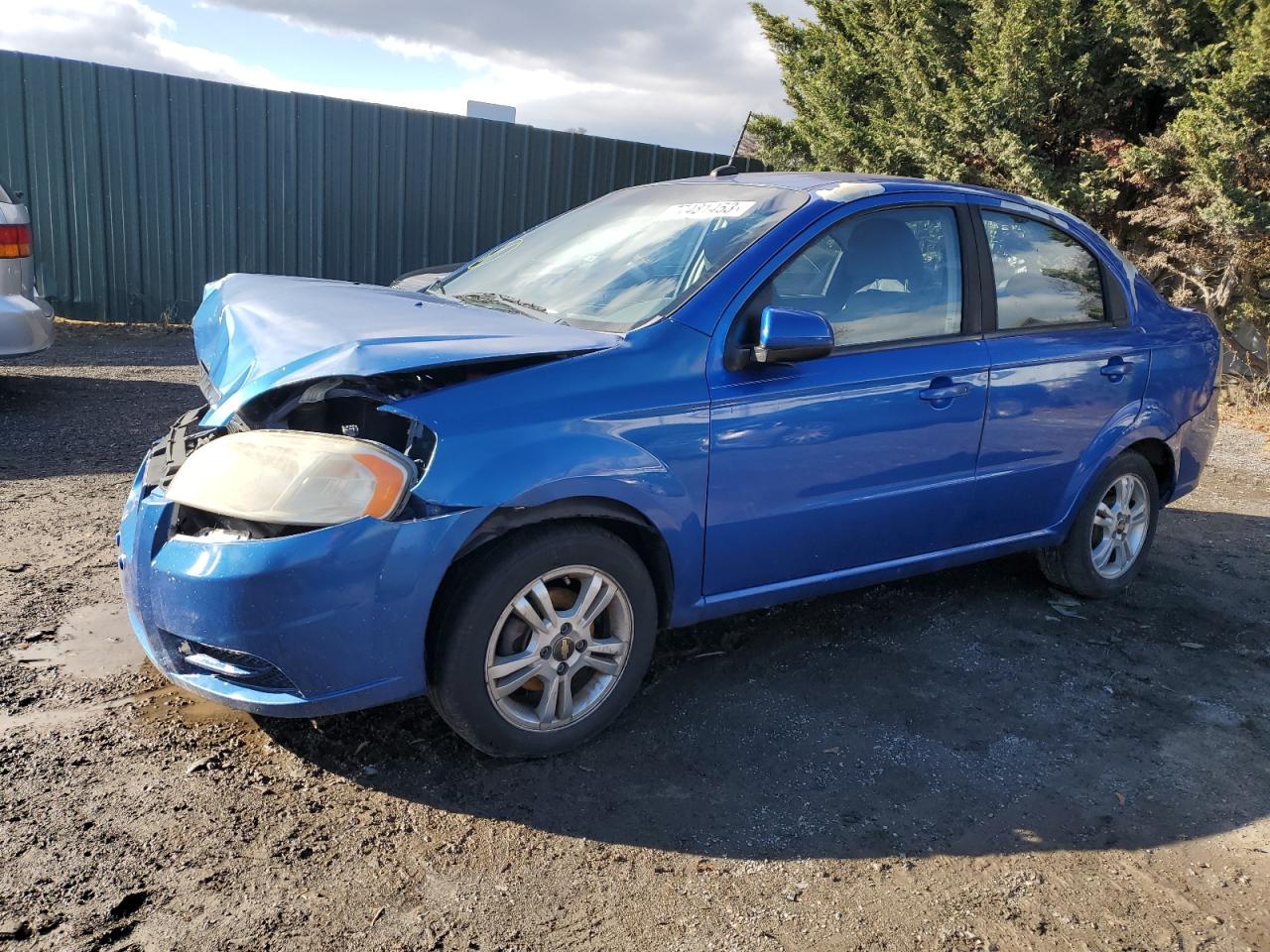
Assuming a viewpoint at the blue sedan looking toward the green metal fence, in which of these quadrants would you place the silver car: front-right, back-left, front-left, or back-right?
front-left

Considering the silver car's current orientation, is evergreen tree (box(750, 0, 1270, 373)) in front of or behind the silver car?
behind

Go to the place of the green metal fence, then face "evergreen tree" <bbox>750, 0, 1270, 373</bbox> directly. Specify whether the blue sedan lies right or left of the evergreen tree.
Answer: right

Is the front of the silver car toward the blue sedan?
no

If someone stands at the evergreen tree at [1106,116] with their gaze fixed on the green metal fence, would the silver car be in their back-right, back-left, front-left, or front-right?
front-left

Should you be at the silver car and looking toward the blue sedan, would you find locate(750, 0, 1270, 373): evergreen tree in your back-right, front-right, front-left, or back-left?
front-left

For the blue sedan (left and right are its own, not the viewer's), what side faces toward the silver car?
right

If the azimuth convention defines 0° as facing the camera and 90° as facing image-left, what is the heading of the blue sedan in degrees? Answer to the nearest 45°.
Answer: approximately 45°

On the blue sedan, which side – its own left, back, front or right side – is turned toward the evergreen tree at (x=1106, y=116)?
back

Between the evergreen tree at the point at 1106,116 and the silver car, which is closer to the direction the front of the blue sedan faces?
the silver car

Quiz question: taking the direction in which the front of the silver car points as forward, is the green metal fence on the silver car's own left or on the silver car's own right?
on the silver car's own right

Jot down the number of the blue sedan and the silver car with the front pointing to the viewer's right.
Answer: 0

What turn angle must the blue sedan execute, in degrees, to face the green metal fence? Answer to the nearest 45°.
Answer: approximately 90° to its right

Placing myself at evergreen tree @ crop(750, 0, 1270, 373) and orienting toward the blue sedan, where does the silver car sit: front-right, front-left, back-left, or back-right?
front-right

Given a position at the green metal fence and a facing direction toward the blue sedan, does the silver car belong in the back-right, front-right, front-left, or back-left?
front-right
